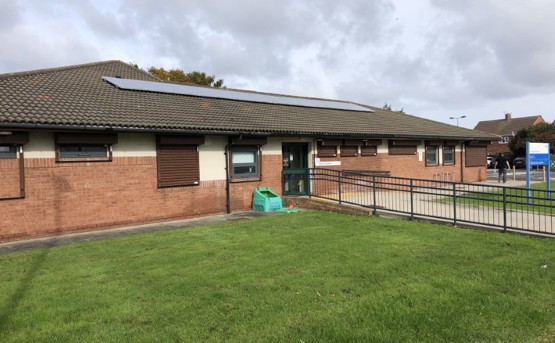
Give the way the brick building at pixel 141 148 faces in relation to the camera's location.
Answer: facing the viewer and to the right of the viewer

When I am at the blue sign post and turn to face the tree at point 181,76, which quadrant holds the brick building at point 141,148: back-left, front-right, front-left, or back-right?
front-left

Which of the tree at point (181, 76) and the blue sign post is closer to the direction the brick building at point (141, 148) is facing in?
the blue sign post

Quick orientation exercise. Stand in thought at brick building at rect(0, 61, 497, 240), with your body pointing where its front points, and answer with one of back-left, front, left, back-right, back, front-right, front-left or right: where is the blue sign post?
front-left

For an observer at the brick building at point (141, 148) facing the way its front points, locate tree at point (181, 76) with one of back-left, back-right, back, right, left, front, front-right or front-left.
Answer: back-left
